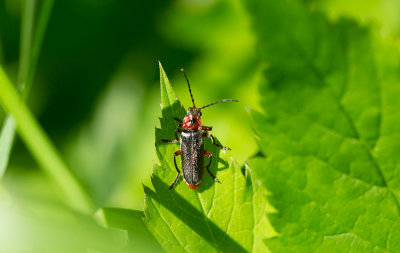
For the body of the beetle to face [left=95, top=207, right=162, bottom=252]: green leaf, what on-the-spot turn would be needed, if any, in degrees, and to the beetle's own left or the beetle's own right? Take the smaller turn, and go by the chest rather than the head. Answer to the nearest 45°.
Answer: approximately 135° to the beetle's own left

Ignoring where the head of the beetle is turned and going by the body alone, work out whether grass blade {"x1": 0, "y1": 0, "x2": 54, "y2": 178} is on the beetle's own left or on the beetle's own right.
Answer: on the beetle's own left

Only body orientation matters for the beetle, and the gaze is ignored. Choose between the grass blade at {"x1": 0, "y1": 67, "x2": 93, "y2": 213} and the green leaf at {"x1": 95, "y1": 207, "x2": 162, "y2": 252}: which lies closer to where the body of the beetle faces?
the grass blade

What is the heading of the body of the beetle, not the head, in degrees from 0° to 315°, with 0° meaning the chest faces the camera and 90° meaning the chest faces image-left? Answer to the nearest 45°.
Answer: approximately 180°
